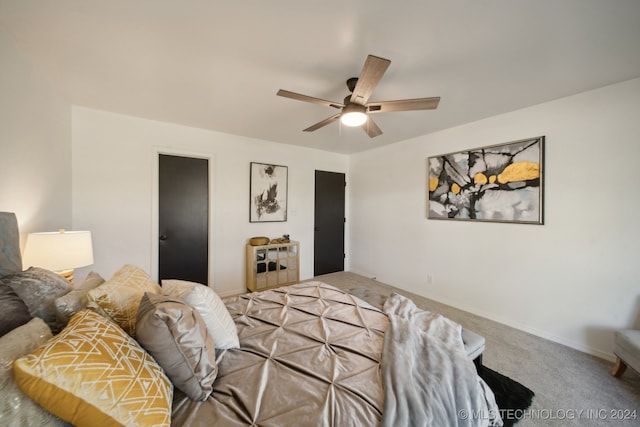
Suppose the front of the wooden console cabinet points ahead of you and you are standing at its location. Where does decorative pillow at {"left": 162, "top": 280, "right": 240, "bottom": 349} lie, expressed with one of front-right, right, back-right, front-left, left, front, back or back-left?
front-right

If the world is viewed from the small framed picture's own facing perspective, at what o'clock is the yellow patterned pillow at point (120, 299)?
The yellow patterned pillow is roughly at 2 o'clock from the small framed picture.

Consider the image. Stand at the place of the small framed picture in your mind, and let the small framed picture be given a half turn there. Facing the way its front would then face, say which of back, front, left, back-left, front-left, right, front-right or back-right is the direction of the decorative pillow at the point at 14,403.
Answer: back-left

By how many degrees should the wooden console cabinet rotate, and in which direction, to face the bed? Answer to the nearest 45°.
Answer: approximately 45° to its right

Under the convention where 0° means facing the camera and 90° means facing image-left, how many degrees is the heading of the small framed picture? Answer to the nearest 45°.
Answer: approximately 315°

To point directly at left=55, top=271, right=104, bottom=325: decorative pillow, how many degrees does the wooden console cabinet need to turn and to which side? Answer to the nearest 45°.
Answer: approximately 45° to its right

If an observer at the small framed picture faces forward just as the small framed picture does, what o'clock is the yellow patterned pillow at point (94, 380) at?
The yellow patterned pillow is roughly at 2 o'clock from the small framed picture.

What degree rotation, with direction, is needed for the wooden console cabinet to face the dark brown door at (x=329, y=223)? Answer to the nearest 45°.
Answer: approximately 90° to its left

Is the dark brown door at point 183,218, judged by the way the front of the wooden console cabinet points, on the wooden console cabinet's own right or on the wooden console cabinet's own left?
on the wooden console cabinet's own right

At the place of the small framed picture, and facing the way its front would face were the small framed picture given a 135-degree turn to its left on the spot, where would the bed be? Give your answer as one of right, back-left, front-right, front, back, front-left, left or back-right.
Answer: back

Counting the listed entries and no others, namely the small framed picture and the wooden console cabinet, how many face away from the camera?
0

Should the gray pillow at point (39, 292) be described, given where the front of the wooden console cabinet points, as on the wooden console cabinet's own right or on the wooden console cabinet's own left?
on the wooden console cabinet's own right

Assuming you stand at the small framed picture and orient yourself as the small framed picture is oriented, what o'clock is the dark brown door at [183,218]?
The dark brown door is roughly at 4 o'clock from the small framed picture.

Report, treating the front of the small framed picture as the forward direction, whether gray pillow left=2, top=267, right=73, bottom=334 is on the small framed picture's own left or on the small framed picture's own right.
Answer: on the small framed picture's own right

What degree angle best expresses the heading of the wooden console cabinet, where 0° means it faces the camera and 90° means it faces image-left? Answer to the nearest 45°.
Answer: approximately 315°
